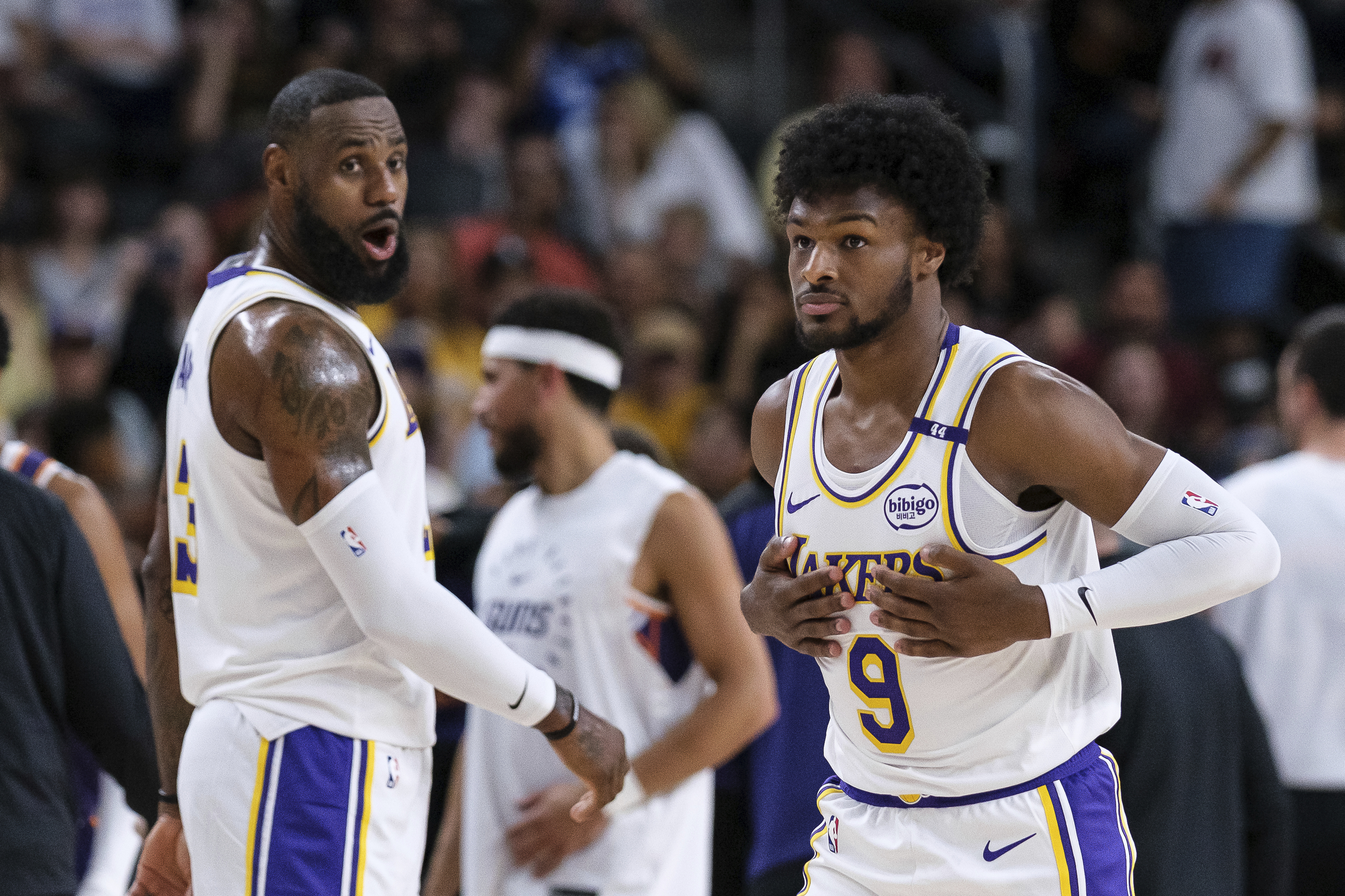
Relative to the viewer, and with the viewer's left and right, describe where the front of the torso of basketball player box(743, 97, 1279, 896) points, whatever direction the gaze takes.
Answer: facing the viewer and to the left of the viewer

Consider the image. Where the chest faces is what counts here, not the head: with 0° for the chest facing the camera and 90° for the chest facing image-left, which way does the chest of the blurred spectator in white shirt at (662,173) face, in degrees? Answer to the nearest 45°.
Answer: approximately 45°

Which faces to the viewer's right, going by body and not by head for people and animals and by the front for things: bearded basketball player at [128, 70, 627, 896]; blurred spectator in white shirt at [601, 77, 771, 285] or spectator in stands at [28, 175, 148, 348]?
the bearded basketball player

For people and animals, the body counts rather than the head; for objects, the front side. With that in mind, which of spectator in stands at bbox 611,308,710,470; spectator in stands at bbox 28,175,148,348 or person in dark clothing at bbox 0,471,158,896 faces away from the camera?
the person in dark clothing

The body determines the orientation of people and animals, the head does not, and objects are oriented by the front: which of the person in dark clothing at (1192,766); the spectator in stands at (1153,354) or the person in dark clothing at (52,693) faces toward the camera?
the spectator in stands

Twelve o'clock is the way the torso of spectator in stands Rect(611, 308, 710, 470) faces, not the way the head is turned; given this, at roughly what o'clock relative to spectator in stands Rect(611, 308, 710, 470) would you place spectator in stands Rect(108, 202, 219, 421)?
spectator in stands Rect(108, 202, 219, 421) is roughly at 3 o'clock from spectator in stands Rect(611, 308, 710, 470).

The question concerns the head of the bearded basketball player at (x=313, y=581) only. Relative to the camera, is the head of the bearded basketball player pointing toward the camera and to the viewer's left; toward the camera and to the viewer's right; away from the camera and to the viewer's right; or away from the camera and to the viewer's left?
toward the camera and to the viewer's right

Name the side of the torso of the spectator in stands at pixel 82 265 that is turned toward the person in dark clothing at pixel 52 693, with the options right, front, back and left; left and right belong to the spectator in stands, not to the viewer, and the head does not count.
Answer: front

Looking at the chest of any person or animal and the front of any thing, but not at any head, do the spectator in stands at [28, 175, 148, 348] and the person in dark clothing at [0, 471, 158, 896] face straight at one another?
yes

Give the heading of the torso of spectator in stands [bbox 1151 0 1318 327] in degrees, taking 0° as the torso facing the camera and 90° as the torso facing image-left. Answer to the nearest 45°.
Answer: approximately 45°

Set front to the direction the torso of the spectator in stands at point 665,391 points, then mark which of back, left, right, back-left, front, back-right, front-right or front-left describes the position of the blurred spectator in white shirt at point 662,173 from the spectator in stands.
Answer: back

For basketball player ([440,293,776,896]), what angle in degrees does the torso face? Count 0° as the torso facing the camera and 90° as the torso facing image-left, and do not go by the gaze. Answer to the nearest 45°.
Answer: approximately 45°

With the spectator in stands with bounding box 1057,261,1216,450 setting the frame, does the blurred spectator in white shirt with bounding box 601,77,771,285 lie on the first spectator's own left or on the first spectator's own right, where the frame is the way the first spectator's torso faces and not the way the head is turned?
on the first spectator's own right

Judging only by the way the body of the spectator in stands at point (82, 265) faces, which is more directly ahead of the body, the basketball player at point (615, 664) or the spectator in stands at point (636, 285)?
the basketball player
